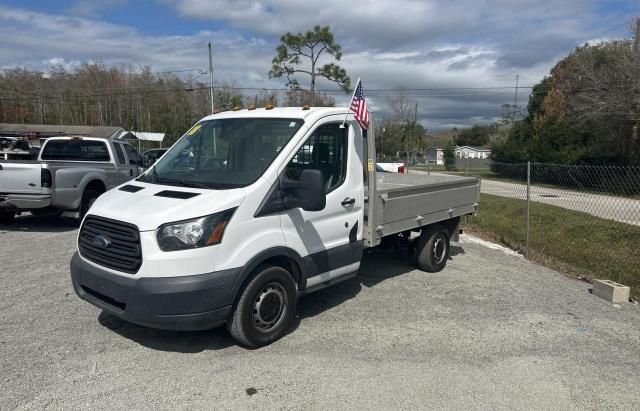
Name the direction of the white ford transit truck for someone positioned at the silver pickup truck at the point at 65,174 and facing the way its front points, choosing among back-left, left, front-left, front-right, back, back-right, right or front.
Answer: back-right

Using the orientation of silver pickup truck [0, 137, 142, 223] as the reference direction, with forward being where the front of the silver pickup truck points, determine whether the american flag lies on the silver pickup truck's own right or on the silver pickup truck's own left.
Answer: on the silver pickup truck's own right

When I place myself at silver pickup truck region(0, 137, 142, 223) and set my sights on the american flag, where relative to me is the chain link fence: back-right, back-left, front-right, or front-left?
front-left

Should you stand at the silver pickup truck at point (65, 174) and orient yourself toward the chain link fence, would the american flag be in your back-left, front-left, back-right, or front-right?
front-right

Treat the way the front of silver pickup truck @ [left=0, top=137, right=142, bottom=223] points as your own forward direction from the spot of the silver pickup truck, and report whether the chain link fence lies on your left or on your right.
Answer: on your right

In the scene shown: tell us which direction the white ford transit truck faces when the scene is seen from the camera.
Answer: facing the viewer and to the left of the viewer

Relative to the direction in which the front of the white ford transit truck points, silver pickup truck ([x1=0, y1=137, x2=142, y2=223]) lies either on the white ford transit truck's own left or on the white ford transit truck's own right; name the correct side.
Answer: on the white ford transit truck's own right

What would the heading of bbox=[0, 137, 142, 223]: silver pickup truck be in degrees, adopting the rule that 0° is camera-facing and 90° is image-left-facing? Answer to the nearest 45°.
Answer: approximately 225°

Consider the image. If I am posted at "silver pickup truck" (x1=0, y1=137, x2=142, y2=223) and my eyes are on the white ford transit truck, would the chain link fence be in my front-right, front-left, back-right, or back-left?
front-left

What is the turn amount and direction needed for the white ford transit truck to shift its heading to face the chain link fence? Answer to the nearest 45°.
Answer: approximately 180°

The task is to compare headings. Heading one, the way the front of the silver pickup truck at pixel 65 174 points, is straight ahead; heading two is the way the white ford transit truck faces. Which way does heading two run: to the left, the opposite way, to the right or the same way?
the opposite way
